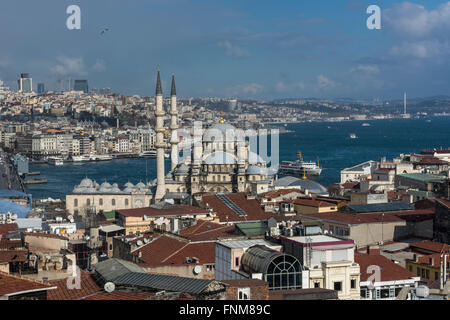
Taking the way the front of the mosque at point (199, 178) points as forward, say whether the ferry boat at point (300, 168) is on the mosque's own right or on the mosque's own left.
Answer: on the mosque's own right

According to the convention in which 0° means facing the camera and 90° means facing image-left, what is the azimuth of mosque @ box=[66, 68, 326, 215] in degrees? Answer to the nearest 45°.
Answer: approximately 90°

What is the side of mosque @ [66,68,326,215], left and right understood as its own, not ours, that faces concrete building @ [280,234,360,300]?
left
